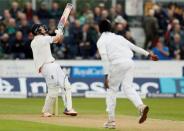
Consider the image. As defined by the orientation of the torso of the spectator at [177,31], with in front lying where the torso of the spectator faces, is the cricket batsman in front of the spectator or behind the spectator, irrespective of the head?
in front

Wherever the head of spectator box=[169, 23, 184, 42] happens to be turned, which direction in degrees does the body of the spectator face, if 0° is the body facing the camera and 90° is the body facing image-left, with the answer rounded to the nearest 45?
approximately 0°

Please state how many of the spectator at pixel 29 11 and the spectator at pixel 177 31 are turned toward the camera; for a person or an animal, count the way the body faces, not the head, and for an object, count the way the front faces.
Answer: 2

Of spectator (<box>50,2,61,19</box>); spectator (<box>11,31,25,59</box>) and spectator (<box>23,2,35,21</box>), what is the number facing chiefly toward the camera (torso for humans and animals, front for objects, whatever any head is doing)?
3

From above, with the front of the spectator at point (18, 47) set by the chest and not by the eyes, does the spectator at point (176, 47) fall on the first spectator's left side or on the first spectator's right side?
on the first spectator's left side

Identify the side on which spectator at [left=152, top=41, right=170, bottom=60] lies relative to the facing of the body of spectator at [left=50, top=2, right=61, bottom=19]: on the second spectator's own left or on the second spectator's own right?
on the second spectator's own left

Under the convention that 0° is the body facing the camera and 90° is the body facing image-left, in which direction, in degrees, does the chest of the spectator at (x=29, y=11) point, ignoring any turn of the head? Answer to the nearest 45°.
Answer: approximately 0°
